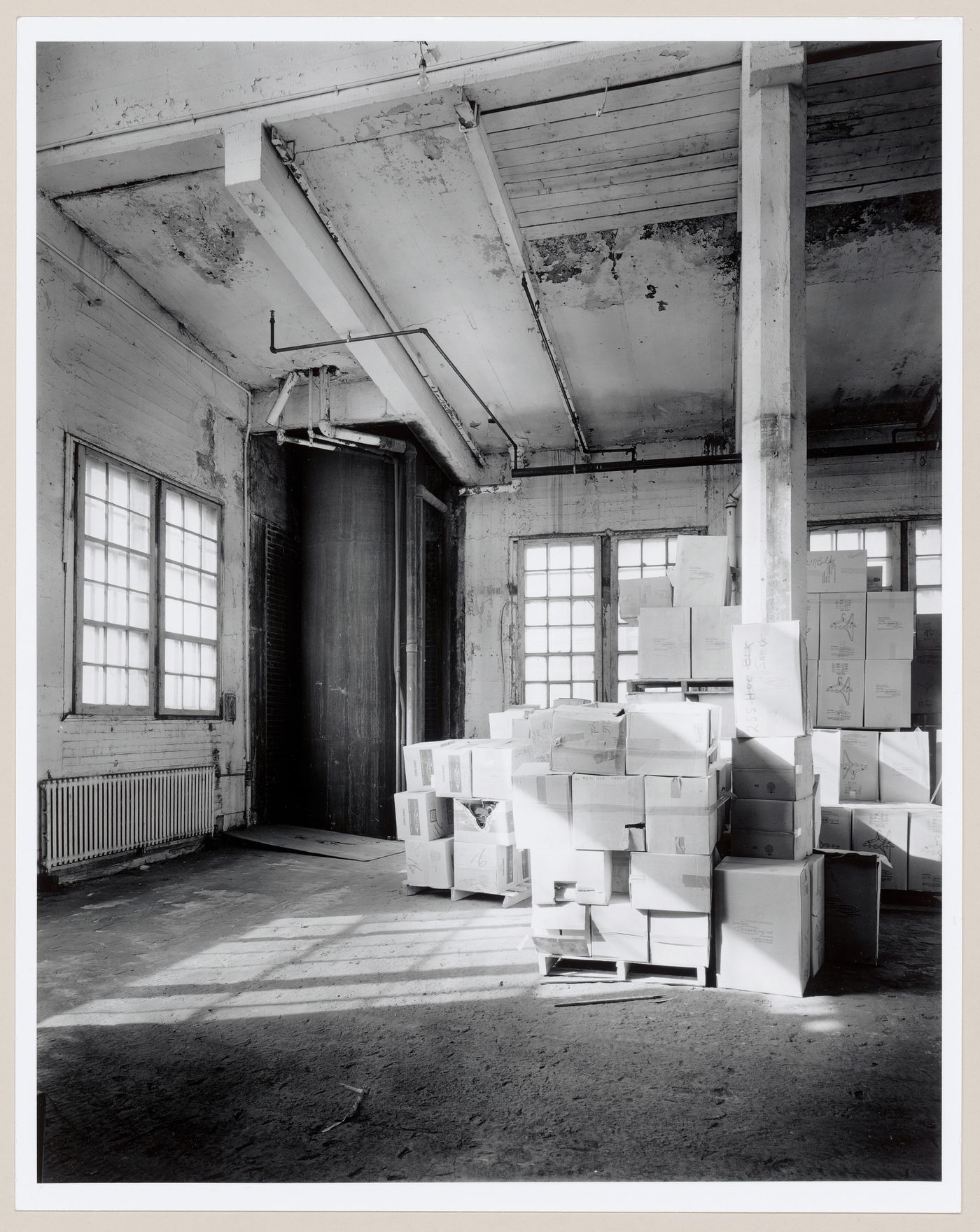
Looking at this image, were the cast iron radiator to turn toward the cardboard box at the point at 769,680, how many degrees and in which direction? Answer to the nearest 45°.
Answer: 0° — it already faces it

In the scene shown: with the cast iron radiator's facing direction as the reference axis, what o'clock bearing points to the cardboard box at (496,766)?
The cardboard box is roughly at 12 o'clock from the cast iron radiator.

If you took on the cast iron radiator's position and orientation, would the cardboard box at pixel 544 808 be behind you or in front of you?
in front

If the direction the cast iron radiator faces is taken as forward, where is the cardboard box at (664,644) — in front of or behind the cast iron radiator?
in front

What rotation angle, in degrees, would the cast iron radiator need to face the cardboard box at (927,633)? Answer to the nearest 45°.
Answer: approximately 45° to its left

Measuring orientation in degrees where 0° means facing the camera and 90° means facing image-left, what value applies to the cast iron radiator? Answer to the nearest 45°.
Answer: approximately 315°

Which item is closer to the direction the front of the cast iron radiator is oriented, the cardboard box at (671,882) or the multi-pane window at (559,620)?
the cardboard box

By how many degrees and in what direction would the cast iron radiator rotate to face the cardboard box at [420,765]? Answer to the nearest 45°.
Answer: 0° — it already faces it

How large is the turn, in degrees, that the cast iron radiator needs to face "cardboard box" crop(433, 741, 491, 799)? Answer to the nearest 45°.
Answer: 0° — it already faces it

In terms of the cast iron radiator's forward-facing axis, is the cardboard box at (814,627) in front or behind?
in front
